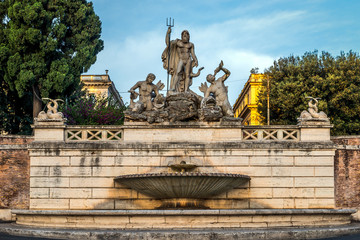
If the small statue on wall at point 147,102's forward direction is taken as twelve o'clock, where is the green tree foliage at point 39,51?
The green tree foliage is roughly at 5 o'clock from the small statue on wall.

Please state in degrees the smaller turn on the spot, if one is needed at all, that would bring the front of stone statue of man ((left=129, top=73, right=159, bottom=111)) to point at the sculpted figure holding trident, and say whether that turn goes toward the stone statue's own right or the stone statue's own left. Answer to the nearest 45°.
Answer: approximately 135° to the stone statue's own left

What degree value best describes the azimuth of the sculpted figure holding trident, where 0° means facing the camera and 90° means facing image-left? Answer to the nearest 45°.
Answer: approximately 0°

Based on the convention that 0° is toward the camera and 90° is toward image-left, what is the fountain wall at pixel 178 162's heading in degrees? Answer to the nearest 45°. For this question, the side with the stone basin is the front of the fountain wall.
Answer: approximately 0°

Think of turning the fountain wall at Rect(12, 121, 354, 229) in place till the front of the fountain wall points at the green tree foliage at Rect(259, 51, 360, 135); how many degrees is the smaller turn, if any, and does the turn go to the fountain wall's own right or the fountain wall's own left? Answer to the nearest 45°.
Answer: approximately 135° to the fountain wall's own left
